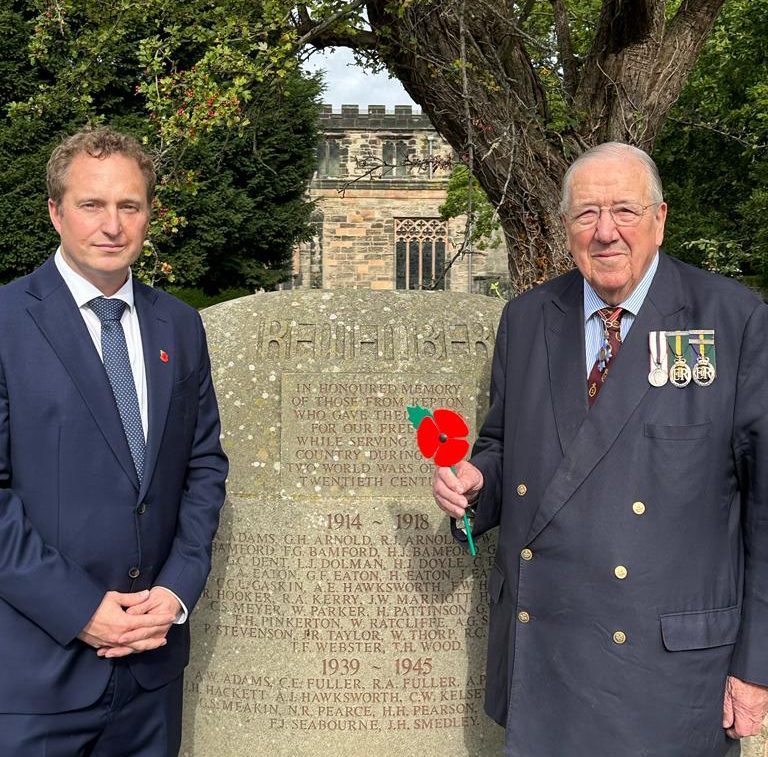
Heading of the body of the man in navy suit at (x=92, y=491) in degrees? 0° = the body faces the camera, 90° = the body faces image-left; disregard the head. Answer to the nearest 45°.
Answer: approximately 315°

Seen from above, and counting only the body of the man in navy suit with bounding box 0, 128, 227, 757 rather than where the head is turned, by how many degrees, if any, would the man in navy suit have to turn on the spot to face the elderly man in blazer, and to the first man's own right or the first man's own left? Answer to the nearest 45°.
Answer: approximately 45° to the first man's own left
